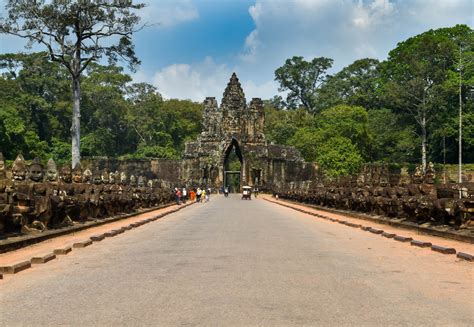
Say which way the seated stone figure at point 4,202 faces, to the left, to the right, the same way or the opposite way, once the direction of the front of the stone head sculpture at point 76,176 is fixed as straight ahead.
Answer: the same way

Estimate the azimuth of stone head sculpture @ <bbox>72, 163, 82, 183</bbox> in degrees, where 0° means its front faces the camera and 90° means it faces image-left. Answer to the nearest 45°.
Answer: approximately 0°

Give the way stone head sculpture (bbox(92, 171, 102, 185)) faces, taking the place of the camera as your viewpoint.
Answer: facing the viewer

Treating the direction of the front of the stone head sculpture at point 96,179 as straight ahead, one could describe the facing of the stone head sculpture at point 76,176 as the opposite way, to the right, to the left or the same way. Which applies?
the same way

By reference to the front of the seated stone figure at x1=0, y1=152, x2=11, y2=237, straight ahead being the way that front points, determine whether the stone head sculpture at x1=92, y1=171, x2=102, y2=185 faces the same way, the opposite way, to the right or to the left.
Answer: the same way

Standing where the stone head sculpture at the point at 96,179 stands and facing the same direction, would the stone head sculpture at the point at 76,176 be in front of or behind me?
in front

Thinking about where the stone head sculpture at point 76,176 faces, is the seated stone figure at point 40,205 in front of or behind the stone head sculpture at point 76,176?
in front
